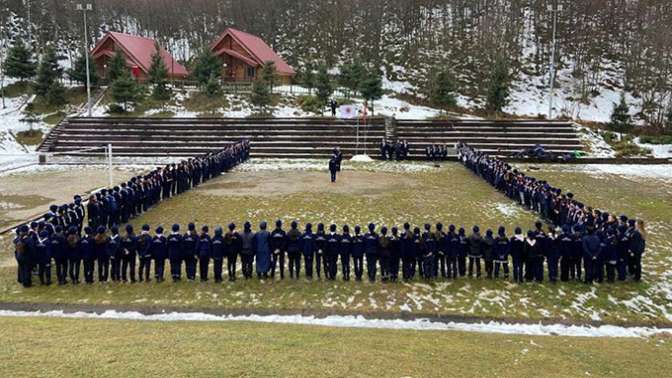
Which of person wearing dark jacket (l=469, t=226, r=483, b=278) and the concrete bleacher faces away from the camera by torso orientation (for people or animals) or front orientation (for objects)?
the person wearing dark jacket

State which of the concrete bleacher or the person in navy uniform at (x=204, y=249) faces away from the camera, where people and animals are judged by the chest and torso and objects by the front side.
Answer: the person in navy uniform

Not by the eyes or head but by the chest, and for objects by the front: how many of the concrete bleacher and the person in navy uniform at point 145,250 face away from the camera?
1

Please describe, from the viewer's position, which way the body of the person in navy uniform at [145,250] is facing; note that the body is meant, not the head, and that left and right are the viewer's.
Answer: facing away from the viewer

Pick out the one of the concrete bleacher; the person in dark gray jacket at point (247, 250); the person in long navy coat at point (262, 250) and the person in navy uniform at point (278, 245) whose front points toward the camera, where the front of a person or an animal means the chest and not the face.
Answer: the concrete bleacher

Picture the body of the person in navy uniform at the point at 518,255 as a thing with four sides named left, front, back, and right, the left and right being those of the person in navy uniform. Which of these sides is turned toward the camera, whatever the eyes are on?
back

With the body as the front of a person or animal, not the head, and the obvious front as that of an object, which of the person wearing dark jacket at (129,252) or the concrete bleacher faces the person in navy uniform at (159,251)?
the concrete bleacher

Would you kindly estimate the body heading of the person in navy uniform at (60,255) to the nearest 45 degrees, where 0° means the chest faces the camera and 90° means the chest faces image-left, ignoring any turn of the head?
approximately 180°

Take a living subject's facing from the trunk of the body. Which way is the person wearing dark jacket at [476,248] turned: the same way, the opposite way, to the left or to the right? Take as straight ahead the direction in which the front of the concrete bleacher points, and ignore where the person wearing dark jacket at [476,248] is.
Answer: the opposite way

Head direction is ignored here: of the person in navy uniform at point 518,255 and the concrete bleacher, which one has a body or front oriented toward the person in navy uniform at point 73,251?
the concrete bleacher

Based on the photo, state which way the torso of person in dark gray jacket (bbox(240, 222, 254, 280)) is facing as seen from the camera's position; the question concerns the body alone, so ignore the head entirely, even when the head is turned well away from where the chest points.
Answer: away from the camera

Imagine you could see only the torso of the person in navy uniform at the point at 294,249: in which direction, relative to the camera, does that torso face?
away from the camera

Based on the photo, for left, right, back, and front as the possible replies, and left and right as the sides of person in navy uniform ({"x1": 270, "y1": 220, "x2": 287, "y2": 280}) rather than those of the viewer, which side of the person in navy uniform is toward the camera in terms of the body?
back

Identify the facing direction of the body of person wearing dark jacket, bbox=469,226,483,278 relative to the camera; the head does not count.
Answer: away from the camera

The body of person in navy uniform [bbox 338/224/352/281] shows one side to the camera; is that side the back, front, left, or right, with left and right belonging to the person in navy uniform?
back
